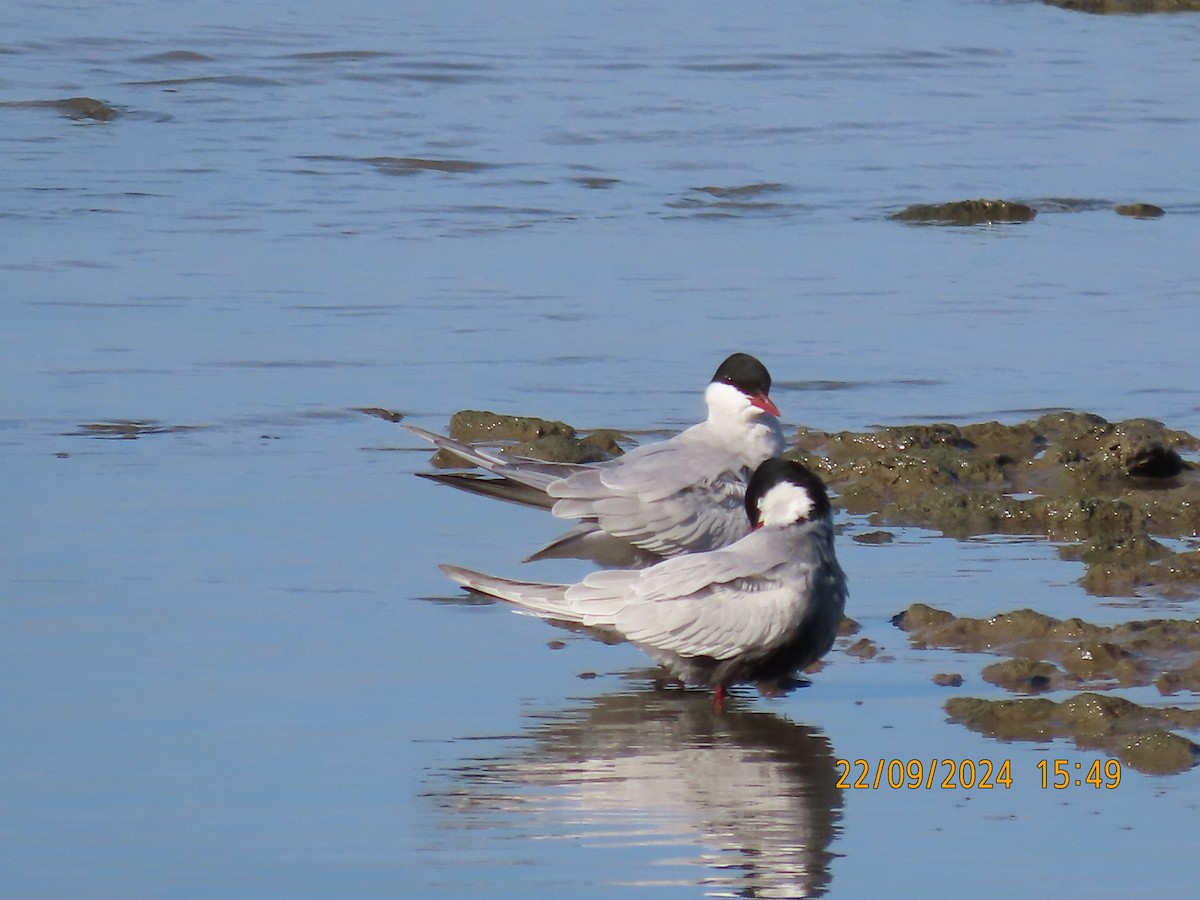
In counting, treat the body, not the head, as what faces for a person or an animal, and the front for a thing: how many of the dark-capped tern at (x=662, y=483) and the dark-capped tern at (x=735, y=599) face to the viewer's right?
2

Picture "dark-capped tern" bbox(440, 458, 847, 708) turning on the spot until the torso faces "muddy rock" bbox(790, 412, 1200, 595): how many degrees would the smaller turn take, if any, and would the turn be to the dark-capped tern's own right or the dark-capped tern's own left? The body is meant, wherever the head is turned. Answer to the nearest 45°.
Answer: approximately 45° to the dark-capped tern's own left

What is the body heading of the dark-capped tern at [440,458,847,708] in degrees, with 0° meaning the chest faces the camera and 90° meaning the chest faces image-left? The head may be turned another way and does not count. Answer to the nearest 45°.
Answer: approximately 270°

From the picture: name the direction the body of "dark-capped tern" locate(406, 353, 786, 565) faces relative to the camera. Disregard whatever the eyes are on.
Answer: to the viewer's right

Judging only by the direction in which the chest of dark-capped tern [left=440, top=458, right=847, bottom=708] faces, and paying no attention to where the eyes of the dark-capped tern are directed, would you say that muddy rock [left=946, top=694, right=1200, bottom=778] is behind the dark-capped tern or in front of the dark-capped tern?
in front

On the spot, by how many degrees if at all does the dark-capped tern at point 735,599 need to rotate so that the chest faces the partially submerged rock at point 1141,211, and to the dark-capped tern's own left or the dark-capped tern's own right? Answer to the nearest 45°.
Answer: approximately 90° to the dark-capped tern's own left

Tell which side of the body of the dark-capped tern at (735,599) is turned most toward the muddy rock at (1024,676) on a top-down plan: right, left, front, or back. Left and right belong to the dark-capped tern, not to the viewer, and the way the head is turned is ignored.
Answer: front

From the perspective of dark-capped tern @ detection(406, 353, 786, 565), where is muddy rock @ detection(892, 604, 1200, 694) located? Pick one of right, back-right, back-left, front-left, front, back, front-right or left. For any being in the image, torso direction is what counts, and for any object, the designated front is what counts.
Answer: front-right

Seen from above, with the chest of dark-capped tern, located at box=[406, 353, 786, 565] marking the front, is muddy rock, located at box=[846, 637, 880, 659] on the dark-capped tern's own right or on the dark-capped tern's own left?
on the dark-capped tern's own right

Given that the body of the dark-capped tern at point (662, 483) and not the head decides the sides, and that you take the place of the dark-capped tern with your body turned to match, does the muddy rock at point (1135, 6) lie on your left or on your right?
on your left

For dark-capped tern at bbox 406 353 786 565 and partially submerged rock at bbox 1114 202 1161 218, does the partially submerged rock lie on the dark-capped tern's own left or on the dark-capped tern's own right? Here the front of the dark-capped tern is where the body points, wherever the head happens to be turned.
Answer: on the dark-capped tern's own left

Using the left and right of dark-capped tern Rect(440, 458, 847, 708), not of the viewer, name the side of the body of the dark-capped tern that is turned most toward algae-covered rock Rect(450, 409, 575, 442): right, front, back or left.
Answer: left

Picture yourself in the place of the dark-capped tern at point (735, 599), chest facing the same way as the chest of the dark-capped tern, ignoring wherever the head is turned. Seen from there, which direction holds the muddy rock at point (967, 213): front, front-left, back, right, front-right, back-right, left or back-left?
left
